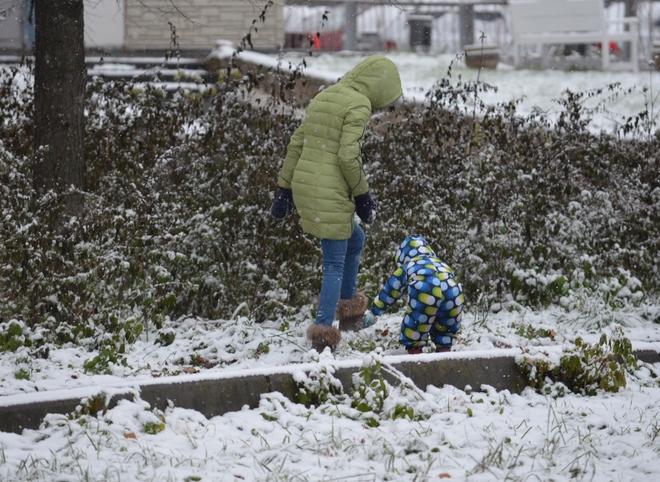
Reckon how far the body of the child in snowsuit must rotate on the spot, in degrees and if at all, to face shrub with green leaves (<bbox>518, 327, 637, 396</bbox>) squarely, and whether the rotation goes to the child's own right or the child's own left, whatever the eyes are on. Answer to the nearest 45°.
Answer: approximately 180°

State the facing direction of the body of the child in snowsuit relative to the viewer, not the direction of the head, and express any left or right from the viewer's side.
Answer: facing away from the viewer and to the left of the viewer

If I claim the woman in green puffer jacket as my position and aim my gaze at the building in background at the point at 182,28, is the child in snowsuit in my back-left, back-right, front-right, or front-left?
back-right

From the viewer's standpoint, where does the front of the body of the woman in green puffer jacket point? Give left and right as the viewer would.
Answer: facing away from the viewer and to the right of the viewer
